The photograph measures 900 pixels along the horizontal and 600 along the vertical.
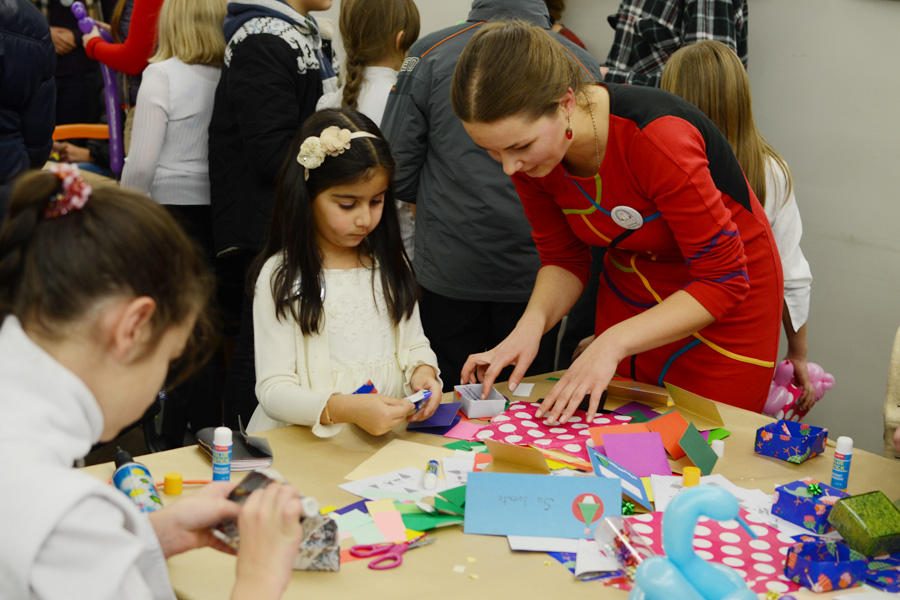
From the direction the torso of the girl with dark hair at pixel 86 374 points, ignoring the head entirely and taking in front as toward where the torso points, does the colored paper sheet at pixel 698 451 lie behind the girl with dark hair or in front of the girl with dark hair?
in front

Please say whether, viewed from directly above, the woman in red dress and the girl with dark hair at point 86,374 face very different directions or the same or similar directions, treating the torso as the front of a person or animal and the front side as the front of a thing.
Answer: very different directions

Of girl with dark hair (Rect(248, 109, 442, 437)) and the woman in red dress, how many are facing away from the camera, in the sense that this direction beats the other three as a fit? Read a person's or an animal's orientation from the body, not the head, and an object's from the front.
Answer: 0

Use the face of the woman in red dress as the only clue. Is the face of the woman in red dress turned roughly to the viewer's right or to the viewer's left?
to the viewer's left

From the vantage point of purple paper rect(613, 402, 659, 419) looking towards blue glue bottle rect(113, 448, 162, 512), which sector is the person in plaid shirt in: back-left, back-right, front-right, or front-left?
back-right

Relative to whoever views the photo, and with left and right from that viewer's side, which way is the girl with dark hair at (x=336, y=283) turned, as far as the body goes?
facing the viewer and to the right of the viewer

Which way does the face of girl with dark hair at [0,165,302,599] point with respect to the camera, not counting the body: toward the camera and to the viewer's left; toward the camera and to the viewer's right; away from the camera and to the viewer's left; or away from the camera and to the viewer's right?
away from the camera and to the viewer's right

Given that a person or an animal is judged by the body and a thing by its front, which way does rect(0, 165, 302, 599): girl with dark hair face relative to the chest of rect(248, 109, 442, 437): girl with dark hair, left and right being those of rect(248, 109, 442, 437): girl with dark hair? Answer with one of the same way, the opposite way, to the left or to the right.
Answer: to the left

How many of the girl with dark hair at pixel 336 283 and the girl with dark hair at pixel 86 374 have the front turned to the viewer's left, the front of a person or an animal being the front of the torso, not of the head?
0

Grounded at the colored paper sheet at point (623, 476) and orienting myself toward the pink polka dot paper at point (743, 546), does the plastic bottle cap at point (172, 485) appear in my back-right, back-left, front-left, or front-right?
back-right

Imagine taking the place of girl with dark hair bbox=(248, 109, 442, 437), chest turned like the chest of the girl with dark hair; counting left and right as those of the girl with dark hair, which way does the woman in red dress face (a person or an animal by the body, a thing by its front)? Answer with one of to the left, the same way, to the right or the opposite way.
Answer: to the right

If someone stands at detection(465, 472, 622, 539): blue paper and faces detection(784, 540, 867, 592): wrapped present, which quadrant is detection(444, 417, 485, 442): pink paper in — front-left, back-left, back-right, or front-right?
back-left
